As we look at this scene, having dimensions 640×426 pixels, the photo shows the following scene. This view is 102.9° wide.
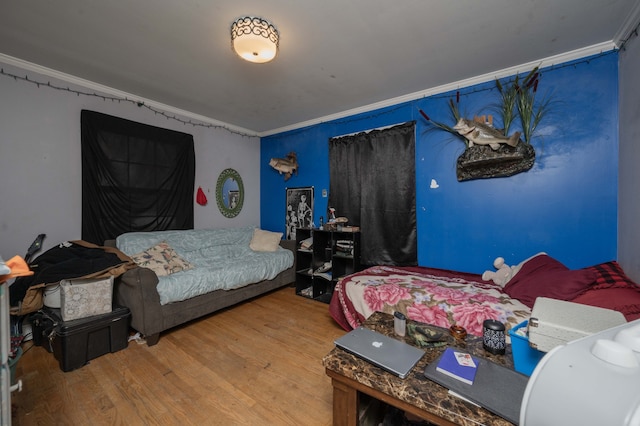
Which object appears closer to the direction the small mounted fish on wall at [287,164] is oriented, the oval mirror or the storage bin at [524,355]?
the oval mirror

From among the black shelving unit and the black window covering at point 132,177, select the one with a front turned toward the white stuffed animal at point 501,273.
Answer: the black window covering

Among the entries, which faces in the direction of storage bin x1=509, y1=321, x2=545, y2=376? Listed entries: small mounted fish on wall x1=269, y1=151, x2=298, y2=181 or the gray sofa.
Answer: the gray sofa

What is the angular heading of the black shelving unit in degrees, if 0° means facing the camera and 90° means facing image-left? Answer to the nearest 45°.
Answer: approximately 45°

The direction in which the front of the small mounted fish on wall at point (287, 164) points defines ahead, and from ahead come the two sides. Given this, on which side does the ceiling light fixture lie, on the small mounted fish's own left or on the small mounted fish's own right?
on the small mounted fish's own left

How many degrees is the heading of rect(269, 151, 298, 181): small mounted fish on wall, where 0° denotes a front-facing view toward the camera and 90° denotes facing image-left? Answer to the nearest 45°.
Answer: approximately 90°
